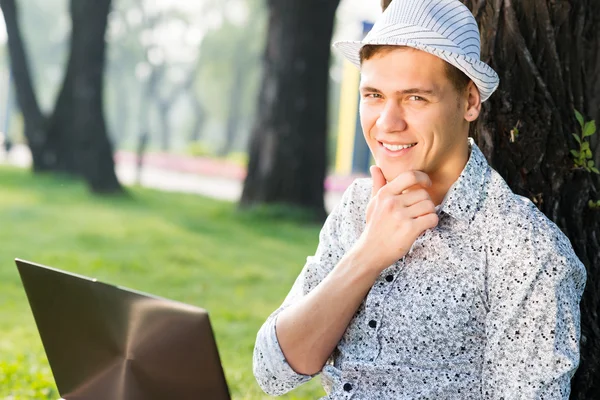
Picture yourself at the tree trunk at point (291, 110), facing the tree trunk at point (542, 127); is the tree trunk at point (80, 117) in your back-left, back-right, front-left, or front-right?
back-right

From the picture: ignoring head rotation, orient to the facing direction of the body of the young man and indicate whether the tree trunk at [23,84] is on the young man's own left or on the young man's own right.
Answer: on the young man's own right

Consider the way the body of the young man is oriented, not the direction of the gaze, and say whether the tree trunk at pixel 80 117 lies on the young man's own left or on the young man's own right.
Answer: on the young man's own right

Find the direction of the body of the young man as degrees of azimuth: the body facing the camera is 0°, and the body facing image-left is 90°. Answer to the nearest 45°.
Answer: approximately 45°

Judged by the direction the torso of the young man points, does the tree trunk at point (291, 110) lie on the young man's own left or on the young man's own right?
on the young man's own right
